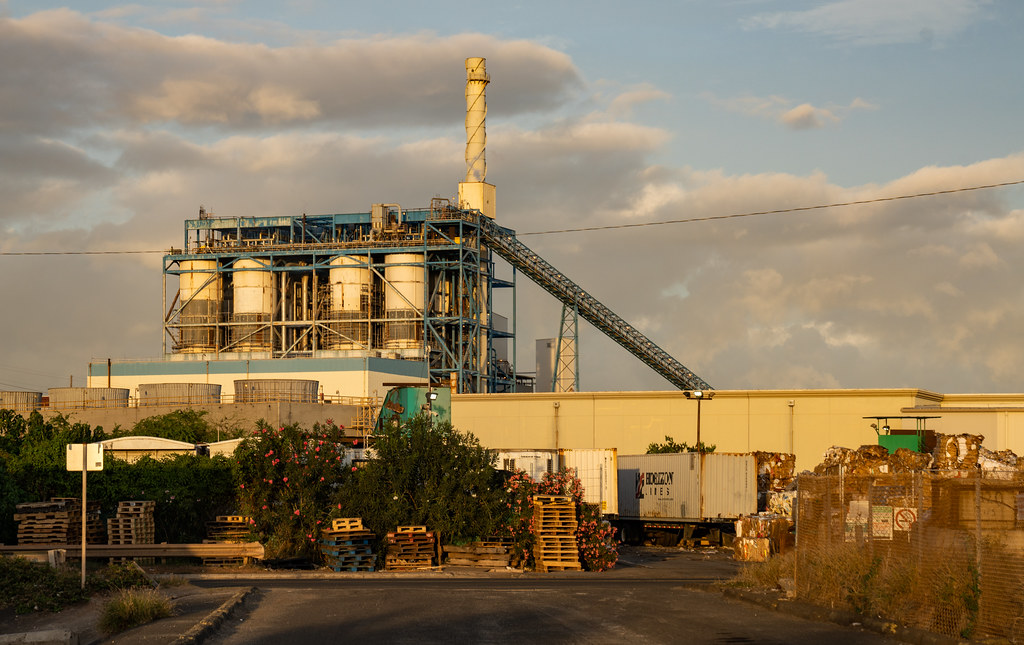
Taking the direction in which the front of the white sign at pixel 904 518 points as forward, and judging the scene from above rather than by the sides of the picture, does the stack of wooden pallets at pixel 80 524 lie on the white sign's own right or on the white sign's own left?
on the white sign's own right

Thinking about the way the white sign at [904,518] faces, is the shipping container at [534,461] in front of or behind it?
behind

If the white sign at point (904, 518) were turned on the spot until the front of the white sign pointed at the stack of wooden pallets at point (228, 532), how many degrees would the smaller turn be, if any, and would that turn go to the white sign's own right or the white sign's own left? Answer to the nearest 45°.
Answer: approximately 135° to the white sign's own right

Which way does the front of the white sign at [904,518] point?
toward the camera

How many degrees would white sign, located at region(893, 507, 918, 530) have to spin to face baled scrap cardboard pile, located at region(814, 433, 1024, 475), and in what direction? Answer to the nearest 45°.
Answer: approximately 180°

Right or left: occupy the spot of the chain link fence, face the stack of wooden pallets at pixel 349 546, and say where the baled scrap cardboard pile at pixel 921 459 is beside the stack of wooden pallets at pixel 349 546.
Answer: right
